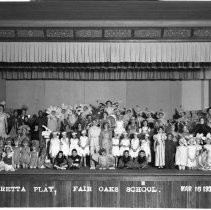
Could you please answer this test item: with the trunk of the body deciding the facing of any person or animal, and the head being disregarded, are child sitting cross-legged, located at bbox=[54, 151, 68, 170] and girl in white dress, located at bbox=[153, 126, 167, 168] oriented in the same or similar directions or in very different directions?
same or similar directions

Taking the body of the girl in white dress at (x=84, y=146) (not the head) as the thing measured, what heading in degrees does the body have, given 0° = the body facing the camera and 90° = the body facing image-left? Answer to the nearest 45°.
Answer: approximately 0°

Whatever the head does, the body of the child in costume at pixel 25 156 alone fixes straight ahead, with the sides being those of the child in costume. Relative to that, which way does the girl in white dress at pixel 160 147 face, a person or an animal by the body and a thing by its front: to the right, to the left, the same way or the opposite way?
the same way

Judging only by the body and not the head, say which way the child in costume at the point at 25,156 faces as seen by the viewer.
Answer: toward the camera

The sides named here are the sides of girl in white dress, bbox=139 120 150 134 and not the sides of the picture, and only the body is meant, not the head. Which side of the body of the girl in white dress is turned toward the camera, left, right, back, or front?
front

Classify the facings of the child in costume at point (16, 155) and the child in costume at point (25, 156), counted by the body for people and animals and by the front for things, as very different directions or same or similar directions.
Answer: same or similar directions

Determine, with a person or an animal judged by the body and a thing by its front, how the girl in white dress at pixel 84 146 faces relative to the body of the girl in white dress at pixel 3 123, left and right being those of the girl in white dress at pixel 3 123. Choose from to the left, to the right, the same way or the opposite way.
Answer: the same way

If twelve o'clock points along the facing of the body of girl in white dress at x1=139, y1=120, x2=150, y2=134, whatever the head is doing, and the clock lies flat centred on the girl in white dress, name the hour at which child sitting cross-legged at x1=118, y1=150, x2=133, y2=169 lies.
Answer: The child sitting cross-legged is roughly at 1 o'clock from the girl in white dress.

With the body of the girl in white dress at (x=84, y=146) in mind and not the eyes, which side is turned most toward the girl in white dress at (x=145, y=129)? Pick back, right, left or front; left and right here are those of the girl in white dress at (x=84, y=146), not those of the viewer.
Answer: left

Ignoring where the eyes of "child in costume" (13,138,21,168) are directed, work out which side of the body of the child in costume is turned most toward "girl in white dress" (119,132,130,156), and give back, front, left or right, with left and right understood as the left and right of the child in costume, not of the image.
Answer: left

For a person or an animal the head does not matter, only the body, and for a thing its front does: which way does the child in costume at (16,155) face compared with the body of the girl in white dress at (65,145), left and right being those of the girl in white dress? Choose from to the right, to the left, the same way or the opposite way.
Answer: the same way

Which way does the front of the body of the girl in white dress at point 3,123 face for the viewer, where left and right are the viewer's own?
facing the viewer

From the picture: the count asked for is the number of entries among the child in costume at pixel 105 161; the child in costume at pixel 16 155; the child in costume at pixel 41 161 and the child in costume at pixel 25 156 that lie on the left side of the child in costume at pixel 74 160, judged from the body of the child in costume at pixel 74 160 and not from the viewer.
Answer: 1

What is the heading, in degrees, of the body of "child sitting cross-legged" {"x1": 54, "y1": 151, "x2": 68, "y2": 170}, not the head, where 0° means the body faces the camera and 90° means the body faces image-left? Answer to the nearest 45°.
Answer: approximately 0°

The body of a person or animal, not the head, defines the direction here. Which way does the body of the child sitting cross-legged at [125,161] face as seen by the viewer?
toward the camera

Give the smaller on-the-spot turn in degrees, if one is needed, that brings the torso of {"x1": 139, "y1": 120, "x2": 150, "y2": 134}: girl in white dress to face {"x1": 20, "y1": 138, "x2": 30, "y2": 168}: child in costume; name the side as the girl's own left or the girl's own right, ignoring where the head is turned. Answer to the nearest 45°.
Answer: approximately 90° to the girl's own right

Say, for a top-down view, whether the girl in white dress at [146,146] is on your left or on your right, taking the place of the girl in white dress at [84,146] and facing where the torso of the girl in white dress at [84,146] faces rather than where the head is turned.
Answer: on your left

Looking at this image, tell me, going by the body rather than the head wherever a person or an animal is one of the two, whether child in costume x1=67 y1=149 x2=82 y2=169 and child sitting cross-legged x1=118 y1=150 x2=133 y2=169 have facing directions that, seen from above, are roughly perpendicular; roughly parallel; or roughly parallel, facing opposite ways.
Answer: roughly parallel
